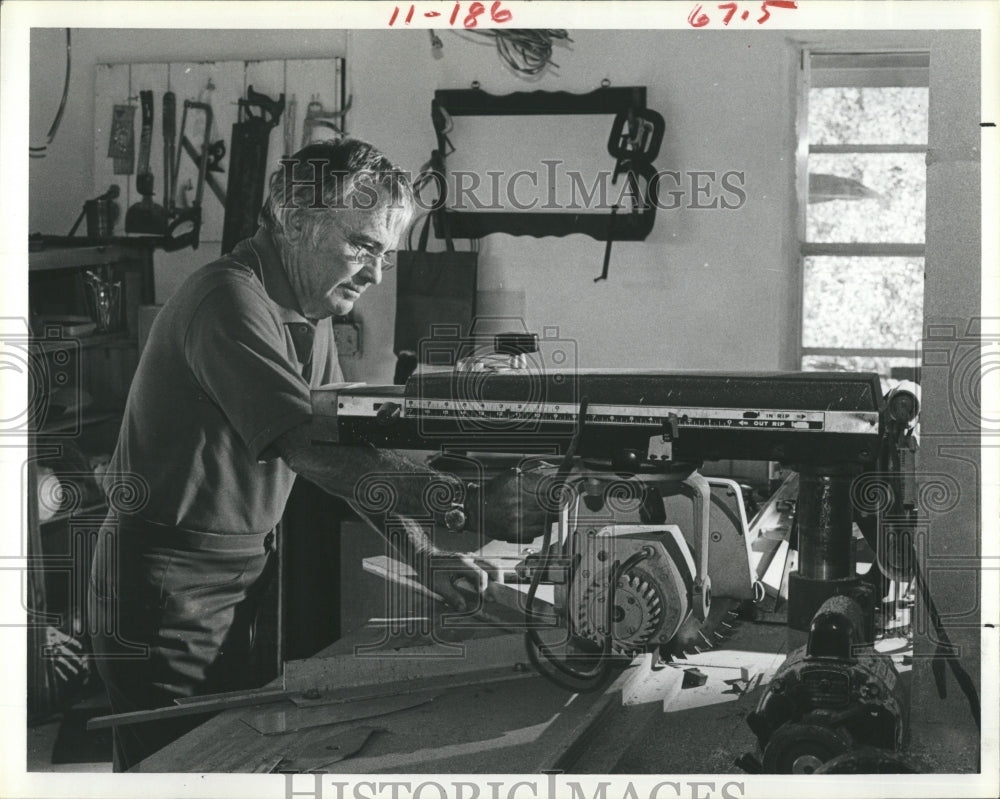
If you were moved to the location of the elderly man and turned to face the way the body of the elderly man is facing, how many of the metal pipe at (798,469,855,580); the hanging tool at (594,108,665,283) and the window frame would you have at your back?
0

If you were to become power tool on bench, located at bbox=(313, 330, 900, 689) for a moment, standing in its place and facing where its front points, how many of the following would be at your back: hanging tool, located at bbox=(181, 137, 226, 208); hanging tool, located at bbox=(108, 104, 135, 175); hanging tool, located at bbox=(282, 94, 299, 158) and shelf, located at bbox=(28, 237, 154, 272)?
0

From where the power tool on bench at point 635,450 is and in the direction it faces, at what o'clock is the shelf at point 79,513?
The shelf is roughly at 1 o'clock from the power tool on bench.

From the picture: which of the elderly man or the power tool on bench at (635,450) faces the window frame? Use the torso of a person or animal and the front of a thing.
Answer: the elderly man

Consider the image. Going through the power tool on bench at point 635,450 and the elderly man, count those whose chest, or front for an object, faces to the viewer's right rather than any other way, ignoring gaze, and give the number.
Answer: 1

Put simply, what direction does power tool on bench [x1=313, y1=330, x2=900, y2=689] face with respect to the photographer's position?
facing to the left of the viewer

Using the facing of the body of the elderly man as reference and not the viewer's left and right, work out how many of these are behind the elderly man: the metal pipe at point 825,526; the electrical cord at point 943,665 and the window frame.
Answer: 0

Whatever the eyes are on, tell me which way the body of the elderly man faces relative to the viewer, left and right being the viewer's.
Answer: facing to the right of the viewer

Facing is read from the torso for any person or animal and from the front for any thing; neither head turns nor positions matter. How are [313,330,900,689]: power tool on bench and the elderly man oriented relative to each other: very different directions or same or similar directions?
very different directions
